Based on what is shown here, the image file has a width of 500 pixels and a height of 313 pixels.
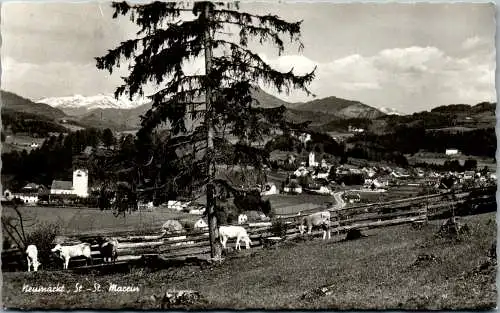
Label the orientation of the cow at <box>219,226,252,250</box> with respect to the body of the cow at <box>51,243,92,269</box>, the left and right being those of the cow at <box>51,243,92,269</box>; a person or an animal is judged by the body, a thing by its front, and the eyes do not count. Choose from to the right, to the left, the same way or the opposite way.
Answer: the opposite way

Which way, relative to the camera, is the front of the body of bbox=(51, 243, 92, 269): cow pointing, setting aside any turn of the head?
to the viewer's left

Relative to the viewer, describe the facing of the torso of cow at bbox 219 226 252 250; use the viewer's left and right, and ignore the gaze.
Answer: facing to the right of the viewer

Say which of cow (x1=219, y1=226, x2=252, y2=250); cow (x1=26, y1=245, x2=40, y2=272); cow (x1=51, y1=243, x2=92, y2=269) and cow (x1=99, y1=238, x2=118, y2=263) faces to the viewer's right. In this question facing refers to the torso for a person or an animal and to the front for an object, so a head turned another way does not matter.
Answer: cow (x1=219, y1=226, x2=252, y2=250)

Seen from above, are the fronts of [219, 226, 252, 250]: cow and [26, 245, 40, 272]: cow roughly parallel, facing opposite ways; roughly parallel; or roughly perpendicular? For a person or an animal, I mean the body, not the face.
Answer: roughly perpendicular
